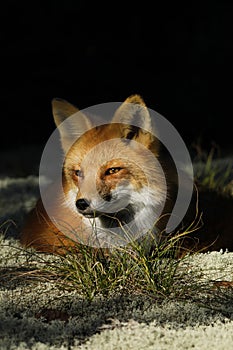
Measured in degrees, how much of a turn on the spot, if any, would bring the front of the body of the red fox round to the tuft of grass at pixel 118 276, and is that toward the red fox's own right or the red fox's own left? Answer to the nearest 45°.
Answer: approximately 45° to the red fox's own left

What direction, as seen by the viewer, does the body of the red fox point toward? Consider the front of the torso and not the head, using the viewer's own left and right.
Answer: facing the viewer and to the left of the viewer
